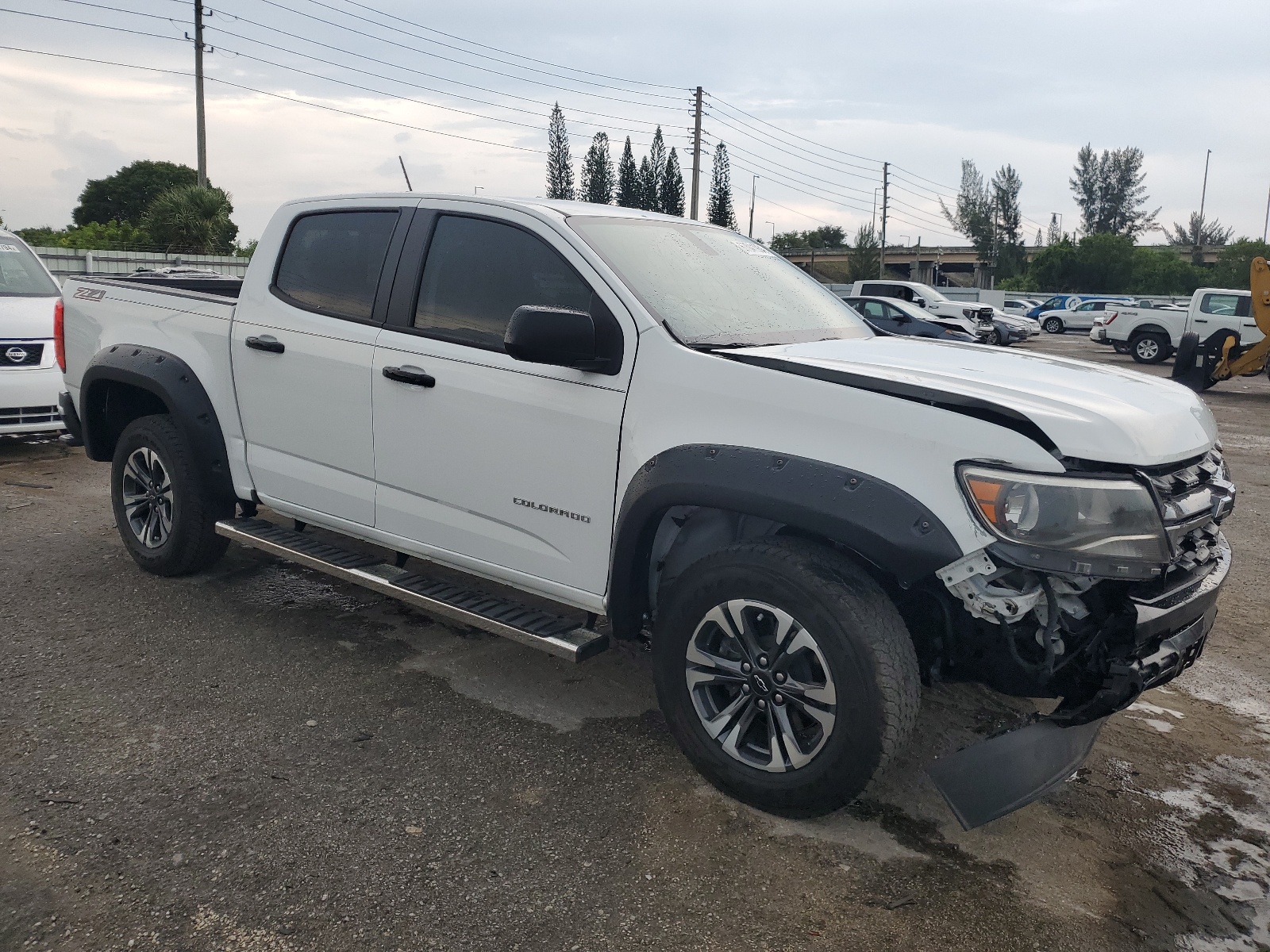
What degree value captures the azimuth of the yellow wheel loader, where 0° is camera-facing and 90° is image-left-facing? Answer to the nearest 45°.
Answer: approximately 90°

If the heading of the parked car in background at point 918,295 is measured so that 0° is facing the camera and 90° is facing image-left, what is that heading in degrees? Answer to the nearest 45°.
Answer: approximately 315°

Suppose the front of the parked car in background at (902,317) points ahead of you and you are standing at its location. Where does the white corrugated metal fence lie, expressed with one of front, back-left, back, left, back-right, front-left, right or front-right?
back-right

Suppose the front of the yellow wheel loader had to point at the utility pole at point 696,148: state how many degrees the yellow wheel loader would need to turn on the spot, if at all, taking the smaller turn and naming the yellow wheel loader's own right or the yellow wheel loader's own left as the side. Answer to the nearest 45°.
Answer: approximately 45° to the yellow wheel loader's own right

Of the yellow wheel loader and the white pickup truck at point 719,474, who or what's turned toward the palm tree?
the yellow wheel loader

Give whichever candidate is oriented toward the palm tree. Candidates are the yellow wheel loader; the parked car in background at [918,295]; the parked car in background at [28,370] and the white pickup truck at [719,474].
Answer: the yellow wheel loader

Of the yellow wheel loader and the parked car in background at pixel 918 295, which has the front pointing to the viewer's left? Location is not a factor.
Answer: the yellow wheel loader

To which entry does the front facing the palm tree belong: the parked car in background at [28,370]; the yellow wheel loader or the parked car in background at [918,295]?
the yellow wheel loader

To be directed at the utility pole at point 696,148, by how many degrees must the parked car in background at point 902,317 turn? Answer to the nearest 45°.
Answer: approximately 135° to its left

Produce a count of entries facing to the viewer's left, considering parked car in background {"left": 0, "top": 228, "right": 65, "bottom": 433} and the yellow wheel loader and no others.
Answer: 1

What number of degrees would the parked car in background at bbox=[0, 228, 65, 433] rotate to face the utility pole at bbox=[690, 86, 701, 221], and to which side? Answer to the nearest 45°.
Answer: approximately 135° to its left
